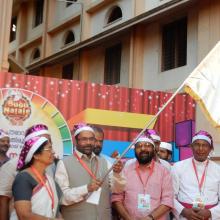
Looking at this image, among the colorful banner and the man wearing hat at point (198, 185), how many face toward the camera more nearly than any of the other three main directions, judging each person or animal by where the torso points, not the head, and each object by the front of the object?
2

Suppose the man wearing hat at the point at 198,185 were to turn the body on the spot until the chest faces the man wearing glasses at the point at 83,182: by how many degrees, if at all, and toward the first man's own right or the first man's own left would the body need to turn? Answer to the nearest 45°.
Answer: approximately 45° to the first man's own right

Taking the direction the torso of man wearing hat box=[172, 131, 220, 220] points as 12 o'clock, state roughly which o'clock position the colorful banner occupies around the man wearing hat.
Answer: The colorful banner is roughly at 4 o'clock from the man wearing hat.

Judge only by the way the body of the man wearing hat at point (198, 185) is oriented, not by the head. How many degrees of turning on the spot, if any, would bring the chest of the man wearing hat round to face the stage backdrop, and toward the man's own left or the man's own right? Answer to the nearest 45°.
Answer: approximately 135° to the man's own right

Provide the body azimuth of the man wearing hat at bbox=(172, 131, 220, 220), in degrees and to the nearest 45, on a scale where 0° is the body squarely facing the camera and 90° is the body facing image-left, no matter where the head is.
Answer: approximately 0°
